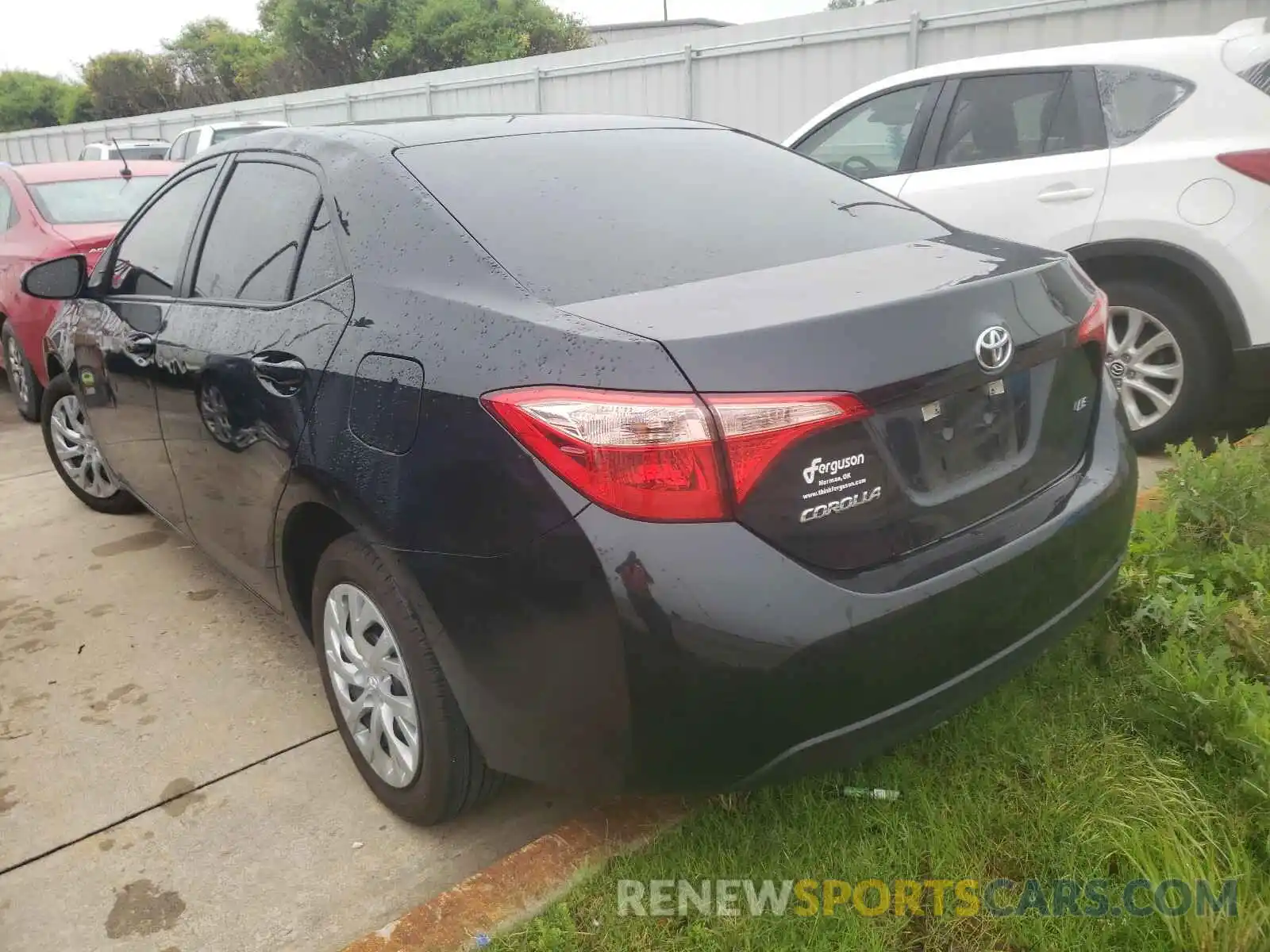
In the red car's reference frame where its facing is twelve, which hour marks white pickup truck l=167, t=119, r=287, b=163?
The white pickup truck is roughly at 2 o'clock from the red car.

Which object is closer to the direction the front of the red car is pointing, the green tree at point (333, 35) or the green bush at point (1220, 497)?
the green tree

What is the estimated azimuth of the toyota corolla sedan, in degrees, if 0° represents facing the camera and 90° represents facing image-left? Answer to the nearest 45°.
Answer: approximately 135°

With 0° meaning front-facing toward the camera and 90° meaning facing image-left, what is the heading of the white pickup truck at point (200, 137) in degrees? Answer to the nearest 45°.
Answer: approximately 135°

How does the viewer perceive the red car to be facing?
facing away from the viewer and to the left of the viewer

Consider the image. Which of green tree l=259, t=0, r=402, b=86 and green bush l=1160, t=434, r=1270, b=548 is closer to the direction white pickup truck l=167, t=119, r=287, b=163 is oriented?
the green tree
